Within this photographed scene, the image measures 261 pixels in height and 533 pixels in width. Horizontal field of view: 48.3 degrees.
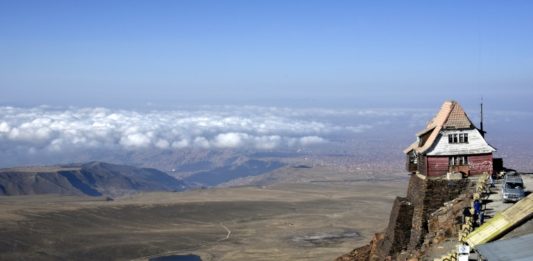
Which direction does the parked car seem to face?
toward the camera

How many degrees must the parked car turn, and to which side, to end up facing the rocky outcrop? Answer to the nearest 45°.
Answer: approximately 90° to its right

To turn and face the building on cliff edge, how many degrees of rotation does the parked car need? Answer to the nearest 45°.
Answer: approximately 135° to its right
